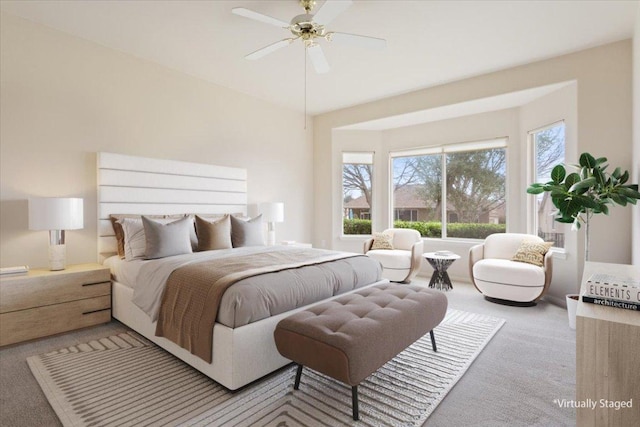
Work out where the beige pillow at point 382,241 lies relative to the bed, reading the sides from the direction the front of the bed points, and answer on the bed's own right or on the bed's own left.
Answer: on the bed's own left

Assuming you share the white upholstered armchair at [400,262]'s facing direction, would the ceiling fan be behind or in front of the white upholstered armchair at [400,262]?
in front

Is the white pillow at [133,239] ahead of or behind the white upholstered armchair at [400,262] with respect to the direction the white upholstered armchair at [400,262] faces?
ahead

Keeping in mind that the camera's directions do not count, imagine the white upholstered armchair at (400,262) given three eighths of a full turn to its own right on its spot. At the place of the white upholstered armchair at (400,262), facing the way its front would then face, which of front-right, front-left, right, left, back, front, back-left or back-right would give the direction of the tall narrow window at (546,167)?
right

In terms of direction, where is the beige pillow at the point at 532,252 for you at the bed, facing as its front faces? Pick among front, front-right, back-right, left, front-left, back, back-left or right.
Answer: front-left

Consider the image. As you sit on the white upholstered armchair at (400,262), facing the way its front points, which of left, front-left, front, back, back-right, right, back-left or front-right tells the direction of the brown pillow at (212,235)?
front

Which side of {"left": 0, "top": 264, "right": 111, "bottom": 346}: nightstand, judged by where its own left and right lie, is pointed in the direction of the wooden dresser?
front

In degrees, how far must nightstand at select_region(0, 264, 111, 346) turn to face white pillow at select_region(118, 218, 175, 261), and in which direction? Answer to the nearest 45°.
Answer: approximately 45° to its left

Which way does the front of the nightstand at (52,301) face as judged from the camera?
facing the viewer and to the right of the viewer

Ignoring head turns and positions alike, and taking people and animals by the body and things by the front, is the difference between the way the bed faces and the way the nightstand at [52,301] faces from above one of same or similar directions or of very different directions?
same or similar directions

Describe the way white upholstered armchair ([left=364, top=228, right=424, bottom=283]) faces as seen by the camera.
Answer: facing the viewer and to the left of the viewer

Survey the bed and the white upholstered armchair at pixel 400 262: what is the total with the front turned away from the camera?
0
